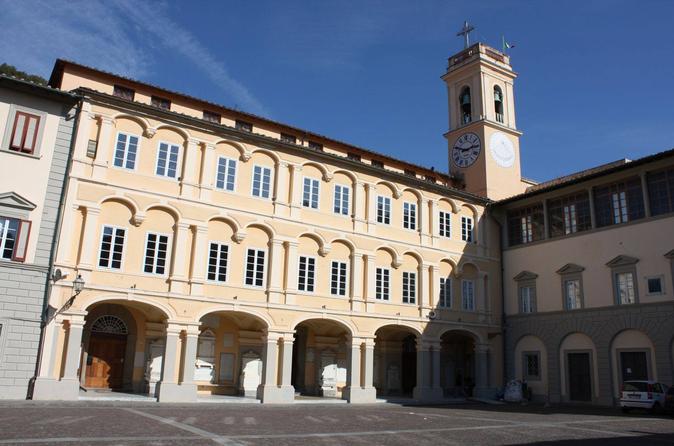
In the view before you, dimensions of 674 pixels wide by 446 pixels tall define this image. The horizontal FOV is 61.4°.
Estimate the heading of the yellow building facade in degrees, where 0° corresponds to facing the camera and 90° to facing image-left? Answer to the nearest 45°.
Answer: approximately 315°

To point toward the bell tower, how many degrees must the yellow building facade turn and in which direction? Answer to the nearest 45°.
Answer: approximately 90° to its left
